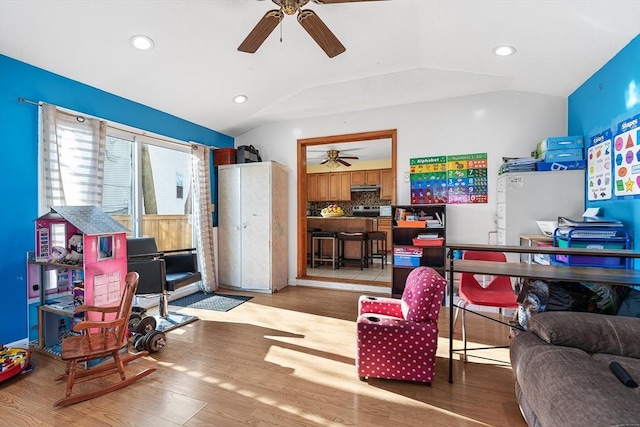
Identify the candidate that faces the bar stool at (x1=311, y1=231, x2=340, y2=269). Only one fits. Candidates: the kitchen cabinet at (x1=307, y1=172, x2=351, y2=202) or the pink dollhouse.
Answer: the kitchen cabinet

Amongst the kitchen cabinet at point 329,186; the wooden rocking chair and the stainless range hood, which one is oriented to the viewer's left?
the wooden rocking chair

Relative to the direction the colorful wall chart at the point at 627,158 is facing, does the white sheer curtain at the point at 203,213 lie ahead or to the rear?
ahead

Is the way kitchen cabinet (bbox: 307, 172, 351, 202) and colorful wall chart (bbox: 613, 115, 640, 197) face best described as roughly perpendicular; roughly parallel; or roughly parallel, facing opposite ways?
roughly perpendicular

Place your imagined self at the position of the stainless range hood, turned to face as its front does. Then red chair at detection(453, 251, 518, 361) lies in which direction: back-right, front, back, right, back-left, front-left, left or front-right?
front

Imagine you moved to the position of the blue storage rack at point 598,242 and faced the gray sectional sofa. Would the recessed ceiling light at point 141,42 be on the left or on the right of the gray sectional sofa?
right

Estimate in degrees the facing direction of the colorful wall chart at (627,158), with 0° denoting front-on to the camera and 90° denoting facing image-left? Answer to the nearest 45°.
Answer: approximately 45°

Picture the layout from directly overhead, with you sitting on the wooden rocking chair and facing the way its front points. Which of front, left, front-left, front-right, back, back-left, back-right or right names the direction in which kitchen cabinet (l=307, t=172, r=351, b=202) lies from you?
back-right

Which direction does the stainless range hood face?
toward the camera

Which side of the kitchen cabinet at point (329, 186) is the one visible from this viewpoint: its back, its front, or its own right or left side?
front

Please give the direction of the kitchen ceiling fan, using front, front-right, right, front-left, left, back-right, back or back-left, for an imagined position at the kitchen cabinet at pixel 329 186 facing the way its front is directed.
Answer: front

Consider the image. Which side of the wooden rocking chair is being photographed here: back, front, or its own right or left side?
left

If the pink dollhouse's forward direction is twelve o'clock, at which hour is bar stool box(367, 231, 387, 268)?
The bar stool is roughly at 7 o'clock from the pink dollhouse.

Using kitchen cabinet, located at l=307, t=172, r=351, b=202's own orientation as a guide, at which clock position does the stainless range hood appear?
The stainless range hood is roughly at 10 o'clock from the kitchen cabinet.

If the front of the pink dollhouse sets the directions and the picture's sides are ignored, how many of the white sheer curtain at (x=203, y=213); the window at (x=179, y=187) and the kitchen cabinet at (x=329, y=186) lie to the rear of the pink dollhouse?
3

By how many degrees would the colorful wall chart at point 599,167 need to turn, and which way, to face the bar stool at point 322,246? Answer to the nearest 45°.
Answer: approximately 45° to its right
